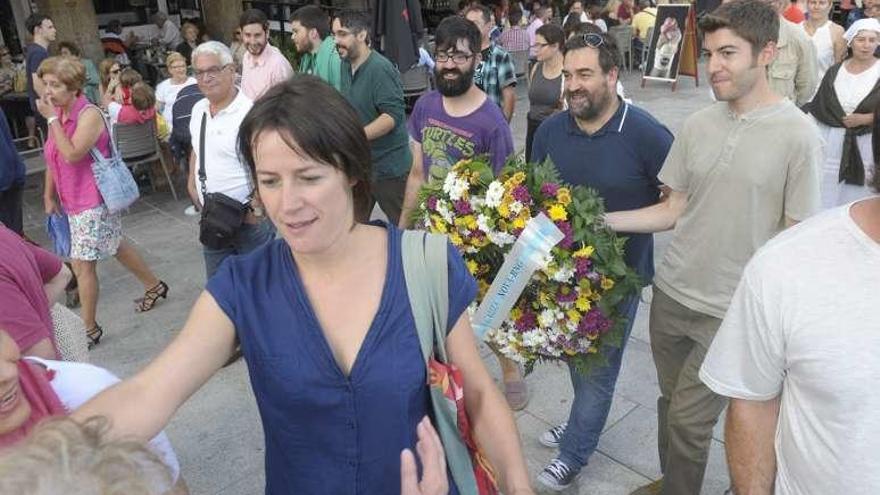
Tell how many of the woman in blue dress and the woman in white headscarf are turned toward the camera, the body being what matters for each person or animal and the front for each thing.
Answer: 2

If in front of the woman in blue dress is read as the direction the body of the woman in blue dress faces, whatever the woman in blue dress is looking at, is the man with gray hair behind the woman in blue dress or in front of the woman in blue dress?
behind

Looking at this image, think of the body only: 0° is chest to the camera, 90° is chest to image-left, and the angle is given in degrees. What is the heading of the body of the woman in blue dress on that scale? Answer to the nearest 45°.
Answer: approximately 0°

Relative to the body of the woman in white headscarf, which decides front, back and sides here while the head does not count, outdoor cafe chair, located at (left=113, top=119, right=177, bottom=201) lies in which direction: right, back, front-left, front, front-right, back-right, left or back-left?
right

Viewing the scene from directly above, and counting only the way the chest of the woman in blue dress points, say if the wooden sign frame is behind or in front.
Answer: behind

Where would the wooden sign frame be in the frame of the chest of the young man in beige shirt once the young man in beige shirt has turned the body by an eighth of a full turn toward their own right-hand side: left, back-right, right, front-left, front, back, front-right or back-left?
right

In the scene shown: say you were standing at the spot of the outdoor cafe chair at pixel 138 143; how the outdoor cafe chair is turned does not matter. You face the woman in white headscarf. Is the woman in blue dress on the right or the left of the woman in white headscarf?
right

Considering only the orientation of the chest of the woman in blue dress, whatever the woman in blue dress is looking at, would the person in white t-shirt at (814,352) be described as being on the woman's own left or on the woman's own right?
on the woman's own left
